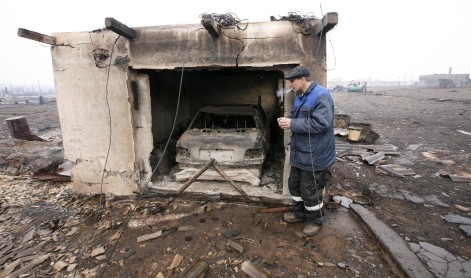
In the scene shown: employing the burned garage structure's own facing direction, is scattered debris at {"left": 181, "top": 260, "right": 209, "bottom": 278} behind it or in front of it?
in front

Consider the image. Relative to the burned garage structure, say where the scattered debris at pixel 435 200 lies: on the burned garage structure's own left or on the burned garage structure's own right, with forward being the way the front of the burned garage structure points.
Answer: on the burned garage structure's own left

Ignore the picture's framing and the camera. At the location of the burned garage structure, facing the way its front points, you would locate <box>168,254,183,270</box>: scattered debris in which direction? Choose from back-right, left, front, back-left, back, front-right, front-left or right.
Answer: front

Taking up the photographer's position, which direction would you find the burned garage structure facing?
facing the viewer

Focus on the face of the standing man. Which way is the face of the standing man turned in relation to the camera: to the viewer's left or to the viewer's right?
to the viewer's left
